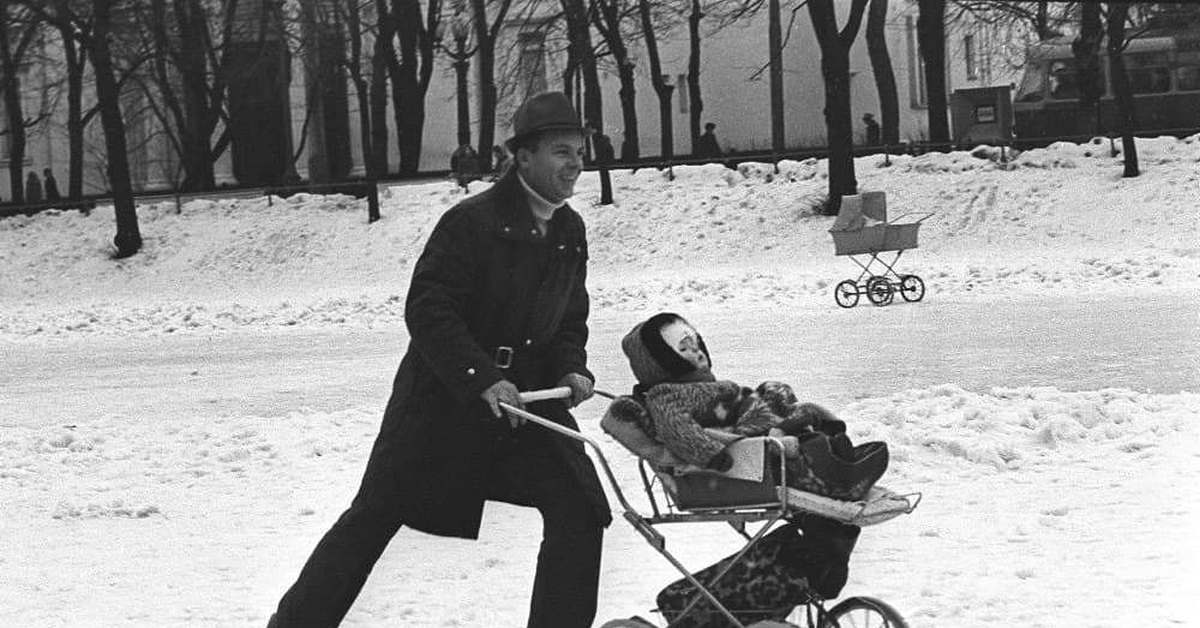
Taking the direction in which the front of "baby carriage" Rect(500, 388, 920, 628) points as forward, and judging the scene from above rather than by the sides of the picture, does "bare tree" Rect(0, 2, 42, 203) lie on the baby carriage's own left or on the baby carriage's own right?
on the baby carriage's own left

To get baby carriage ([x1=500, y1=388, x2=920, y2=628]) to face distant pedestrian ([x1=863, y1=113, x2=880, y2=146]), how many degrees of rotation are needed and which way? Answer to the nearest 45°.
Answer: approximately 90° to its left

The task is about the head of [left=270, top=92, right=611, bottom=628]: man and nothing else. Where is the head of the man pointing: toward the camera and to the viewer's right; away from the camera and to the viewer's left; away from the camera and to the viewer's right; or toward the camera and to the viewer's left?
toward the camera and to the viewer's right

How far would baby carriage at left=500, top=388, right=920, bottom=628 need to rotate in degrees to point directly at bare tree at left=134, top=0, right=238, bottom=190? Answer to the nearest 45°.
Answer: approximately 90° to its left

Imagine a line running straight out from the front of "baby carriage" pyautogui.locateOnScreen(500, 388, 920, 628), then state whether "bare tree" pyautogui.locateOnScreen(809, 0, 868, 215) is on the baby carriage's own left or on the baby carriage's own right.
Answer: on the baby carriage's own left

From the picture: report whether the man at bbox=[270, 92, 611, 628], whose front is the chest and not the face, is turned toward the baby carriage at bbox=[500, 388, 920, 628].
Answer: yes

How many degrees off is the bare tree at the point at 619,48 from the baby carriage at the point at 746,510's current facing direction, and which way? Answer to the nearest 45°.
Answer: approximately 90° to its left

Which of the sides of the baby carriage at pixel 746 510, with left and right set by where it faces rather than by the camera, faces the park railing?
left

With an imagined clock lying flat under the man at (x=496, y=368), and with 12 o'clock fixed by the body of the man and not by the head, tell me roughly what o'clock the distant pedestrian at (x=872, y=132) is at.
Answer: The distant pedestrian is roughly at 8 o'clock from the man.

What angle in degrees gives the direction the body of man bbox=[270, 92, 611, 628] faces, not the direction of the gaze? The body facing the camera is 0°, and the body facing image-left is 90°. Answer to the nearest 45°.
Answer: approximately 315°

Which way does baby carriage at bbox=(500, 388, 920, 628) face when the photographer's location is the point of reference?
facing to the right of the viewer

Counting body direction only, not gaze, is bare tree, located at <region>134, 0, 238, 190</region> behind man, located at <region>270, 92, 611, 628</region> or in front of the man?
behind
